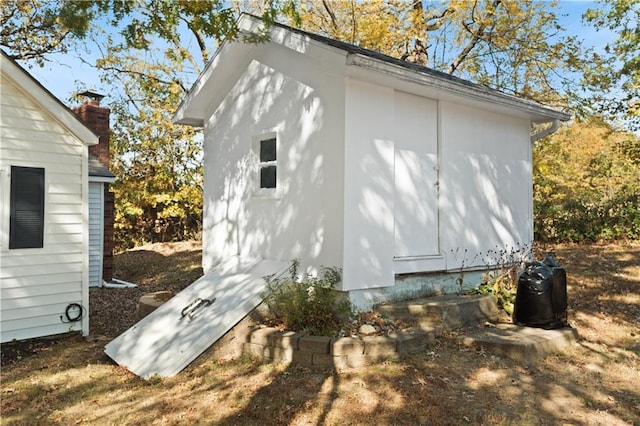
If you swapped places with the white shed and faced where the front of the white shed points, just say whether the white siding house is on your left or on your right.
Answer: on your right

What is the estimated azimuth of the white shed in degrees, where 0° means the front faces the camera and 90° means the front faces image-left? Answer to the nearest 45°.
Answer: approximately 315°

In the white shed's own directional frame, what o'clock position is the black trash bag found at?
The black trash bag is roughly at 11 o'clock from the white shed.
